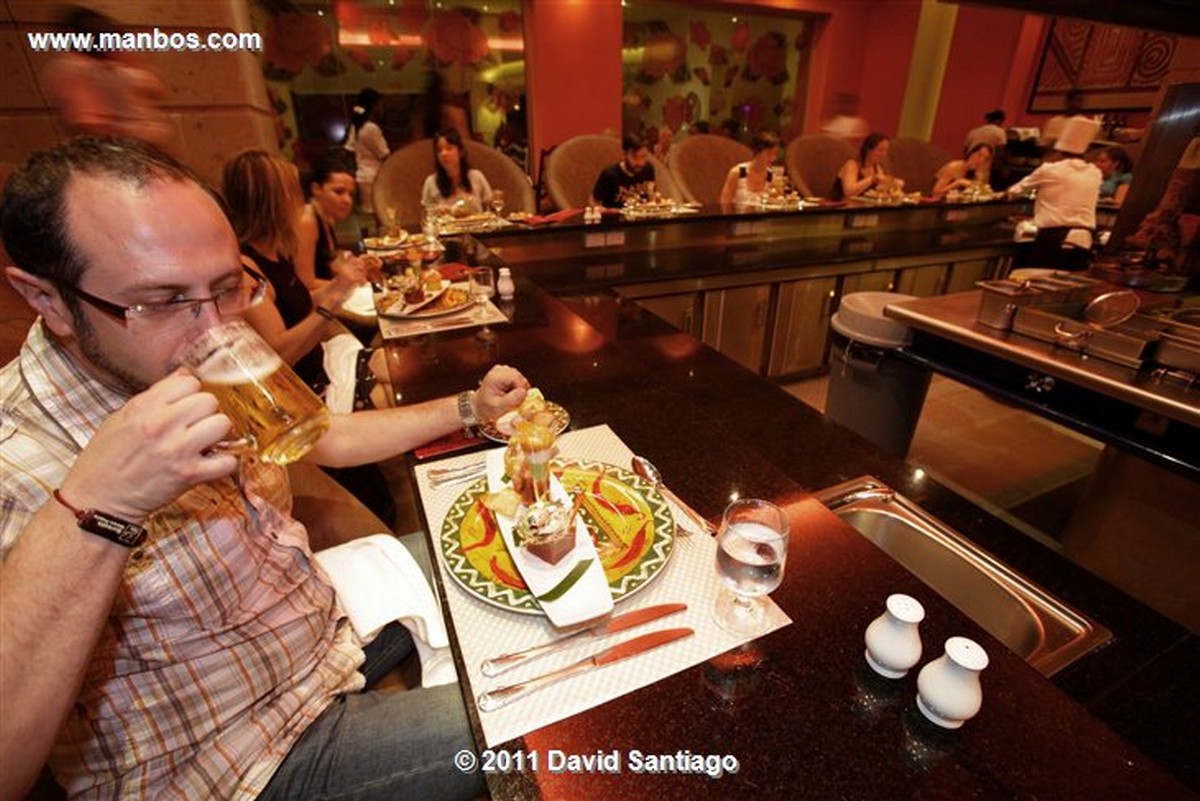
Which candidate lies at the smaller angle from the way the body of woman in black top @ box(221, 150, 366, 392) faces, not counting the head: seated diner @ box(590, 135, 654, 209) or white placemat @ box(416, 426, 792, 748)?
the seated diner

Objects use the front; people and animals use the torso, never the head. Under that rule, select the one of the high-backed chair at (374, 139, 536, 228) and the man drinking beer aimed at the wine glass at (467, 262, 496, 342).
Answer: the high-backed chair

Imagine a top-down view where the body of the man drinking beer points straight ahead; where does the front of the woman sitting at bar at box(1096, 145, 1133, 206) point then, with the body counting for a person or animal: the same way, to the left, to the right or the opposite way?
the opposite way

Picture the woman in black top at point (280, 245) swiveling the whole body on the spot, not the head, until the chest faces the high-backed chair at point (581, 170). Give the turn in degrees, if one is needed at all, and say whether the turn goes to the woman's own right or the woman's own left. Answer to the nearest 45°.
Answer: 0° — they already face it

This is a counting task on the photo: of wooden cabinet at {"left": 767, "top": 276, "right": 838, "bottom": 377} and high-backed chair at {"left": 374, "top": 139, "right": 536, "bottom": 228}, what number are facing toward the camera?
2

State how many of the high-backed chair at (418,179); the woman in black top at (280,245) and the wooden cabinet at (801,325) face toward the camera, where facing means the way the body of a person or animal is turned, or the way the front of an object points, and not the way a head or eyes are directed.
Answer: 2

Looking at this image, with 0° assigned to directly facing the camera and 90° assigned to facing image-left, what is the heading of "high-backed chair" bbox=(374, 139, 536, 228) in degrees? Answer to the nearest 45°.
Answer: approximately 0°

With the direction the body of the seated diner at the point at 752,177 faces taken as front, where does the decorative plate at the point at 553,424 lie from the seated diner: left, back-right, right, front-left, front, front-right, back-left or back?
front-right

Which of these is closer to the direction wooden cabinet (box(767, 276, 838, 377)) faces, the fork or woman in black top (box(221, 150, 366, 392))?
the fork
